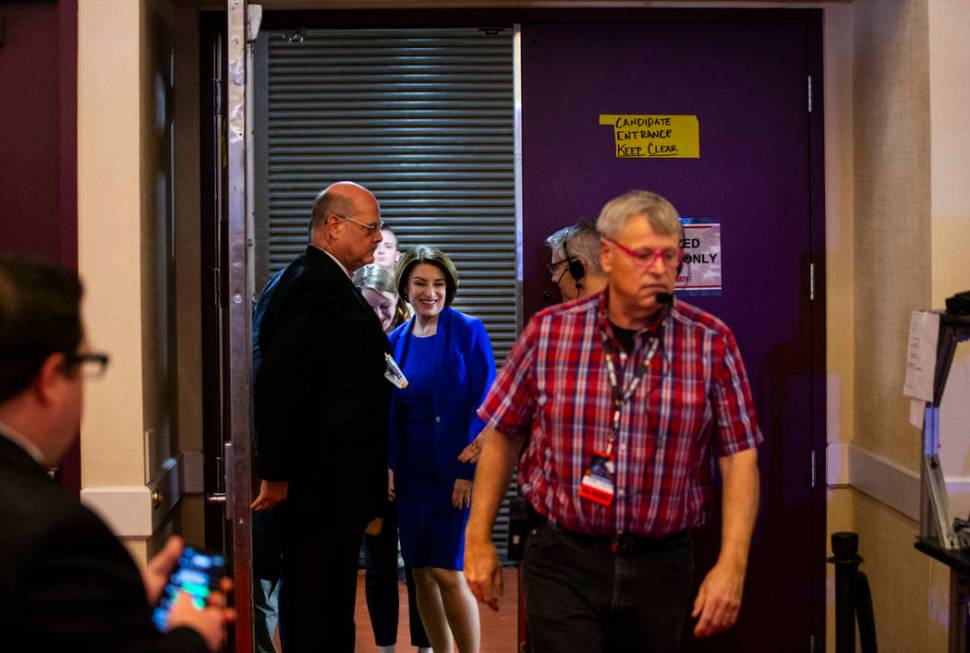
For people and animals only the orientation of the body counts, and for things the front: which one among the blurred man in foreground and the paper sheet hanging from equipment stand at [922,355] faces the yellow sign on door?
the blurred man in foreground

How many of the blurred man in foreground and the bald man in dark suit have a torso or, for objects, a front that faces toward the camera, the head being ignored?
0

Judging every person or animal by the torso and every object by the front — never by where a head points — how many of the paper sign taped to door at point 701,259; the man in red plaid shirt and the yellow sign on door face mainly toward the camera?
3

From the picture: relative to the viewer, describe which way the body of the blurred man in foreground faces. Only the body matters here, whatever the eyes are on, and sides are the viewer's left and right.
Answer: facing away from the viewer and to the right of the viewer

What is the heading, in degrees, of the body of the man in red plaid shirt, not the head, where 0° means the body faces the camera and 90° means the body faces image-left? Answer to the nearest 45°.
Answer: approximately 0°

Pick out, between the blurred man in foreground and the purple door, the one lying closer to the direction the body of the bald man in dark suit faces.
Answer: the purple door

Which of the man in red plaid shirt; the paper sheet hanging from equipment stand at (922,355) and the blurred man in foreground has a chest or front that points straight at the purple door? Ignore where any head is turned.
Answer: the blurred man in foreground

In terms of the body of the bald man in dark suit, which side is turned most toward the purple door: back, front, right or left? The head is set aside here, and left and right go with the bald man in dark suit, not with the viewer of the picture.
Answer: front

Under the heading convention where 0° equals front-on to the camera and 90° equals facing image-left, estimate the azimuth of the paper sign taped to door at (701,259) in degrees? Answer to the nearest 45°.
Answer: approximately 0°

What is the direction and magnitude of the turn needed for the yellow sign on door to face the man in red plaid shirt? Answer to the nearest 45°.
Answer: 0° — it already faces them
